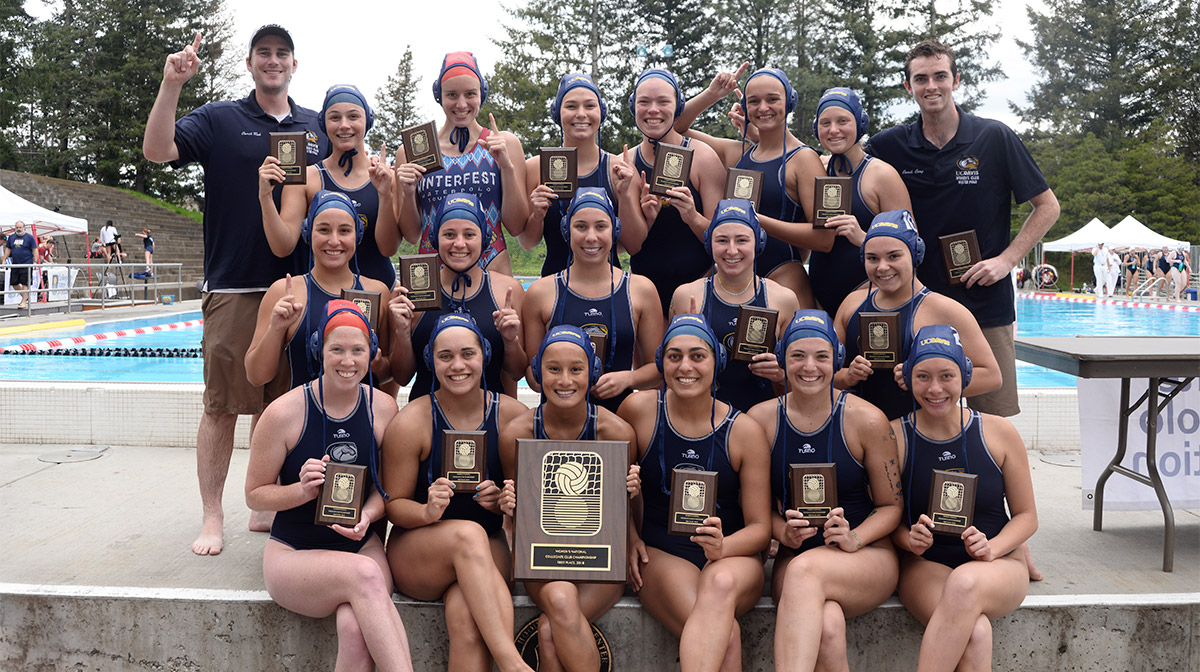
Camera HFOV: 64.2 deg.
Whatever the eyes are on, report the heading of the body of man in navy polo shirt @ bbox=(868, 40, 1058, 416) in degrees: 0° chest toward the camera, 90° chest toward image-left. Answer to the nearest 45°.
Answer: approximately 0°

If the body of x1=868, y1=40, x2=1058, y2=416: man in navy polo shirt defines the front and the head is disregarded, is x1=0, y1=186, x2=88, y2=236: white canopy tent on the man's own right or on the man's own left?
on the man's own right

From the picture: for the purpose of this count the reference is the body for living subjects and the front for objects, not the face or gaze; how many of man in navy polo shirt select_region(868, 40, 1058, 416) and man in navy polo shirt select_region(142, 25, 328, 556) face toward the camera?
2

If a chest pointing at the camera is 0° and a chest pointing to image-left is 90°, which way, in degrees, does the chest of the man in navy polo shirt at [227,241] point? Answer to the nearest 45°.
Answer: approximately 0°

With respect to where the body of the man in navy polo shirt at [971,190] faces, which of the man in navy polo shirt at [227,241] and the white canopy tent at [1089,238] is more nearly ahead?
the man in navy polo shirt

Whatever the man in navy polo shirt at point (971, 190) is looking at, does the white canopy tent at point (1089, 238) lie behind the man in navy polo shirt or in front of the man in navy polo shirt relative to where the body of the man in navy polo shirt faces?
behind

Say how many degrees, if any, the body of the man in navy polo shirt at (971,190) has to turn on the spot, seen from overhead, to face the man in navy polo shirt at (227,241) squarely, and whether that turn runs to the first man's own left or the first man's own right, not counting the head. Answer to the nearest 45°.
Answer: approximately 90° to the first man's own right

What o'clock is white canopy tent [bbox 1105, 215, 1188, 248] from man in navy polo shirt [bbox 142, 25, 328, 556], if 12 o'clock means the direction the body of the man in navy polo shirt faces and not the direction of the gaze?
The white canopy tent is roughly at 8 o'clock from the man in navy polo shirt.

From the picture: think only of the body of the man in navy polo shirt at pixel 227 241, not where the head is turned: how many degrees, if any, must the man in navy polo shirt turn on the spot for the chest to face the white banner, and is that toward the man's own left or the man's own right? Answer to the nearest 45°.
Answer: approximately 90° to the man's own left

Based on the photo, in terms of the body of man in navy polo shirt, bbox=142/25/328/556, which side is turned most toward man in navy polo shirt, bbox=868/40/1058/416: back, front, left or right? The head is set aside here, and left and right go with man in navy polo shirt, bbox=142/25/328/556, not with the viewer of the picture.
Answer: left
